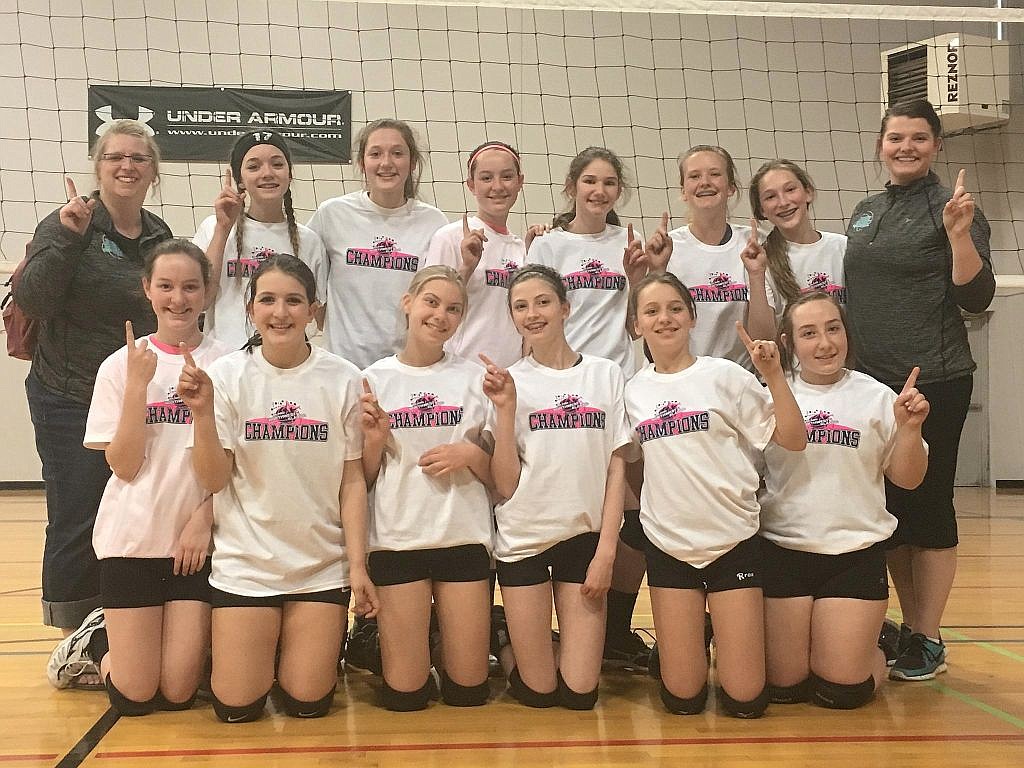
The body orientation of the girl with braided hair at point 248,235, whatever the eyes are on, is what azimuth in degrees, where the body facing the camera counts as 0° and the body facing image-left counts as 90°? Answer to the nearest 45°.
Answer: approximately 0°

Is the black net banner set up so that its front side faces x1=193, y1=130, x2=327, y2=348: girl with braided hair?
yes

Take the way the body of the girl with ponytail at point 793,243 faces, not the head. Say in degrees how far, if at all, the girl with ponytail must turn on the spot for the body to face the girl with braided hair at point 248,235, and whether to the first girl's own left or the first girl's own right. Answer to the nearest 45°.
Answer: approximately 90° to the first girl's own right

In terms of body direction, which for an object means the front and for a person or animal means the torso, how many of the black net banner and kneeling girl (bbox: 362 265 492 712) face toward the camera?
2

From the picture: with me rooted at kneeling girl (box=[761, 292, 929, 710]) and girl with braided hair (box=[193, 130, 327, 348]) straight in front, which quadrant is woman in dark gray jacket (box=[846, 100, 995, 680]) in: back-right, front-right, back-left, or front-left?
back-right

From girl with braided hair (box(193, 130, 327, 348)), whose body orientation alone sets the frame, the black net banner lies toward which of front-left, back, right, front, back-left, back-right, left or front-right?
back

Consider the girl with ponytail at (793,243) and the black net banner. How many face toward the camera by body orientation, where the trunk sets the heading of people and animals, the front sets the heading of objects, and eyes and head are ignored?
2
